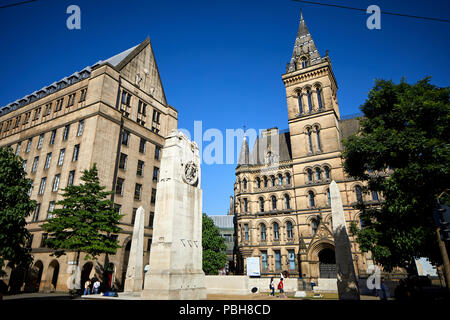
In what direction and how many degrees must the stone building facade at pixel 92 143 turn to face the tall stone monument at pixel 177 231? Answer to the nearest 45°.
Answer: approximately 45° to its left

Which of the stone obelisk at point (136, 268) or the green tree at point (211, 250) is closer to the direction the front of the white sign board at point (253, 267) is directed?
the stone obelisk

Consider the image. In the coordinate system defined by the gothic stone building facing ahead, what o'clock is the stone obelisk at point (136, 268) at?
The stone obelisk is roughly at 1 o'clock from the gothic stone building.

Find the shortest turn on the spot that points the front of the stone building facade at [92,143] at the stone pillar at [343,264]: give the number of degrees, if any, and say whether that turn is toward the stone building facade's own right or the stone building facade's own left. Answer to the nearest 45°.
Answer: approximately 90° to the stone building facade's own left

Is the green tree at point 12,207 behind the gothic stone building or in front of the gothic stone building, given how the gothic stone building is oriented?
in front

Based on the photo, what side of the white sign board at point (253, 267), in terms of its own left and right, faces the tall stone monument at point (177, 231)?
front

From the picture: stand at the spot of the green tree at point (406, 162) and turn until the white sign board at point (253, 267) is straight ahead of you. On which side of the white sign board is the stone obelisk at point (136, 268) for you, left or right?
left

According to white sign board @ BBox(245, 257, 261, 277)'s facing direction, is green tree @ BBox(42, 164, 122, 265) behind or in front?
in front

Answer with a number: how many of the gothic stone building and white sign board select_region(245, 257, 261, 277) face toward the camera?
2

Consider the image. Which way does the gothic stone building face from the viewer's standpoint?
toward the camera

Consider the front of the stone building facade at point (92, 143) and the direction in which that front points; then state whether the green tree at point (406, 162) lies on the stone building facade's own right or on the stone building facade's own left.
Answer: on the stone building facade's own left

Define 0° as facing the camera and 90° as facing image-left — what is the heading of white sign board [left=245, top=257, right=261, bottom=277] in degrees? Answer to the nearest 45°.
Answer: approximately 0°

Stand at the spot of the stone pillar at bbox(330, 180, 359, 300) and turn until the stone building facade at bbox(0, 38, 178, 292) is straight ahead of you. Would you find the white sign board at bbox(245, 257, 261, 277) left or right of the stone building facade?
right

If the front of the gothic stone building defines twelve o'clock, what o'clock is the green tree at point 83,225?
The green tree is roughly at 1 o'clock from the gothic stone building.

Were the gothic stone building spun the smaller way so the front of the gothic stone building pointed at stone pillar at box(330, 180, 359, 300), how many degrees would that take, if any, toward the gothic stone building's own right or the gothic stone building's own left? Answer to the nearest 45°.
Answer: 0° — it already faces it
